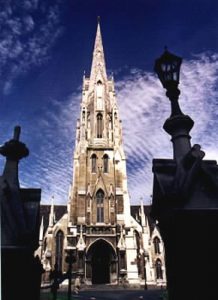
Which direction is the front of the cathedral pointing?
toward the camera

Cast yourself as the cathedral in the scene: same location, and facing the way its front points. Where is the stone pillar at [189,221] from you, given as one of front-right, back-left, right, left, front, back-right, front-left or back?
front

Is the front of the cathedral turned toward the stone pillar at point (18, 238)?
yes

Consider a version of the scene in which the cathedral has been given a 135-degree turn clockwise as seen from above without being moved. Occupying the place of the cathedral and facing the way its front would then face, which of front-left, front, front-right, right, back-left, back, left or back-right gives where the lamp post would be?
back-left
